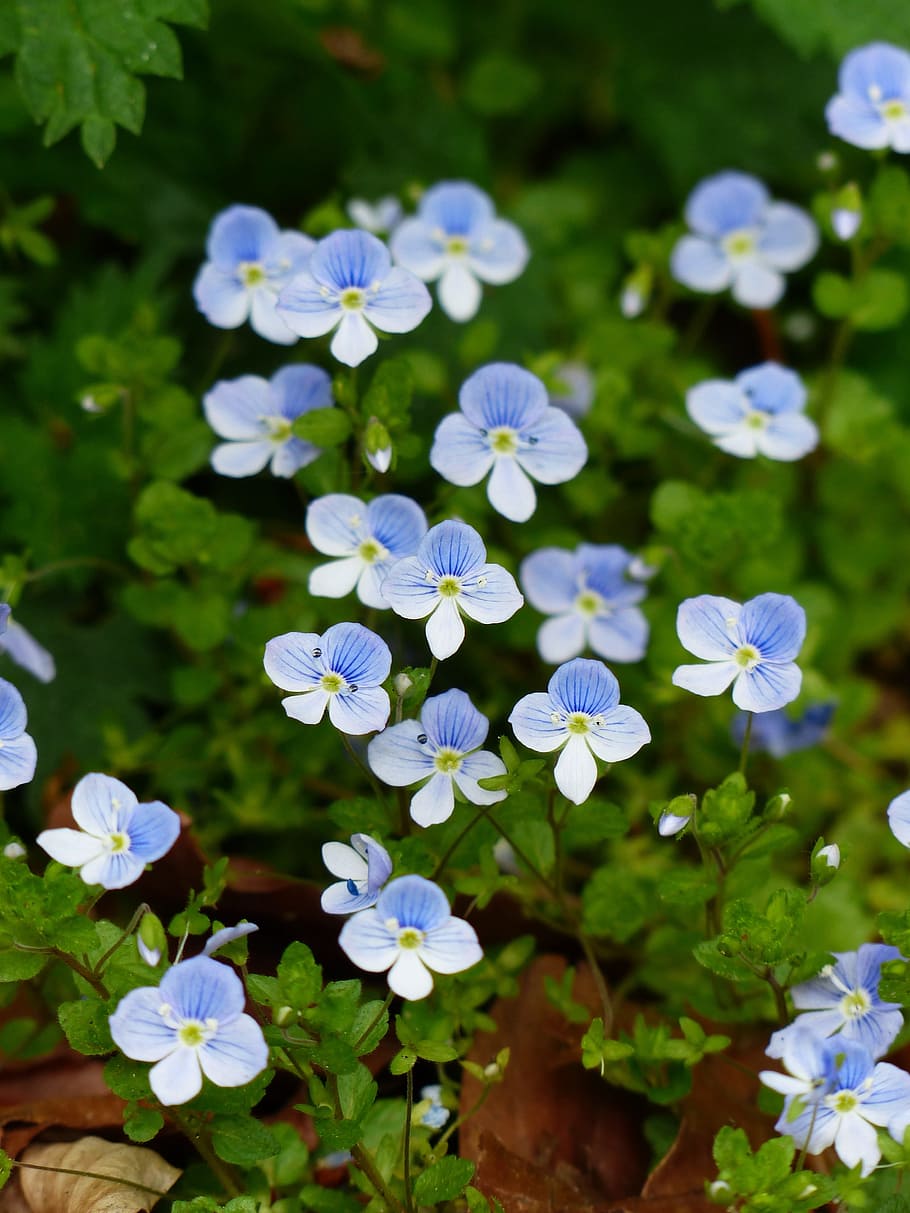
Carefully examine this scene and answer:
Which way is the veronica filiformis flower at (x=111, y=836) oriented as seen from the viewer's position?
toward the camera

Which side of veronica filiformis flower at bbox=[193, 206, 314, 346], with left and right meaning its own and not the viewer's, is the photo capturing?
front

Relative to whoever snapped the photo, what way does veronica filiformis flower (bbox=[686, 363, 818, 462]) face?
facing the viewer

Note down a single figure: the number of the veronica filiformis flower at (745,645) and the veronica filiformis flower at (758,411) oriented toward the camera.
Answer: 2

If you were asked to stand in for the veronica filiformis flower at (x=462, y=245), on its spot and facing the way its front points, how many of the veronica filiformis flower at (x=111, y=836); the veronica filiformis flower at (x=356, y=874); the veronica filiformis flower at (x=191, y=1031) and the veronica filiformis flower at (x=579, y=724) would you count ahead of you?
4

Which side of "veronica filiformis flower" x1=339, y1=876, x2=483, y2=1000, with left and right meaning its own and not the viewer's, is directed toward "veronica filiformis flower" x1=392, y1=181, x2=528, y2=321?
back

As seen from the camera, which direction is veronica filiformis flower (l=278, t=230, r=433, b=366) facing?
toward the camera

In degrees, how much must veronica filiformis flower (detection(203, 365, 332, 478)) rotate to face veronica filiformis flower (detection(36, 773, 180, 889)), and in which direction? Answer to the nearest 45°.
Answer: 0° — it already faces it

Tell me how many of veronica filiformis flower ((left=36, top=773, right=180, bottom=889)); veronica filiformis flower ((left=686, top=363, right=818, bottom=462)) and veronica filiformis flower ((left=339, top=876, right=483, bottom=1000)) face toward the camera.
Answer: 3
